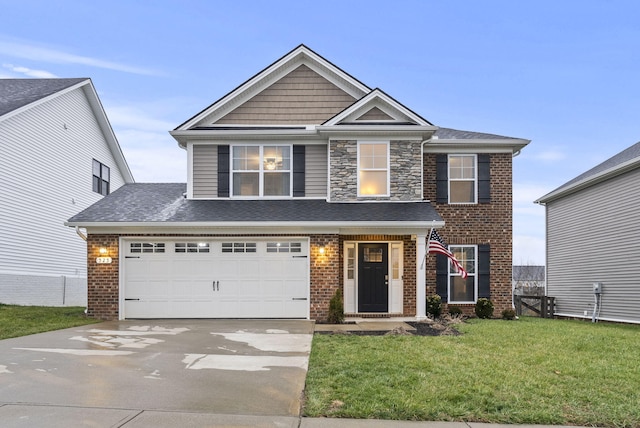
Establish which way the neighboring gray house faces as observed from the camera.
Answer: facing the viewer and to the right of the viewer

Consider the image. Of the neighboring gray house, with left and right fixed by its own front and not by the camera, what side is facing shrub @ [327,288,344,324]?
right

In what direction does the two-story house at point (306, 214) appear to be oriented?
toward the camera

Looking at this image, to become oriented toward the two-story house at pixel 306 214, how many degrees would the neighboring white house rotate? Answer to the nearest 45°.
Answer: approximately 90° to its left

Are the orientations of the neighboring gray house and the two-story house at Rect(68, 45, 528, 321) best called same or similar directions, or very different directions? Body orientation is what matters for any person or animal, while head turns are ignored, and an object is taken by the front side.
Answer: same or similar directions

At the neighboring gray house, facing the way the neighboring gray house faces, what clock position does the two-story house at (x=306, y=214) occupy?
The two-story house is roughly at 3 o'clock from the neighboring gray house.

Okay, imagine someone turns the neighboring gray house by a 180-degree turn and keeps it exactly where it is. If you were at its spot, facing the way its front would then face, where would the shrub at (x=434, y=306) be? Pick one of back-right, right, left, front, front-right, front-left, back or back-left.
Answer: left

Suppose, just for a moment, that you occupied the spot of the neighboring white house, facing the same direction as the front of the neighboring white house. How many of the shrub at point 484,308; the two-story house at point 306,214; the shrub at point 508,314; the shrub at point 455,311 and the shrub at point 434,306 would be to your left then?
5

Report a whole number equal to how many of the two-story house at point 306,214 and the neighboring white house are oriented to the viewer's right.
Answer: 0

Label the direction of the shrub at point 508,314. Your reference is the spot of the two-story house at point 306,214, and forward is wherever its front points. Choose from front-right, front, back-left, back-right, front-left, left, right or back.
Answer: left
